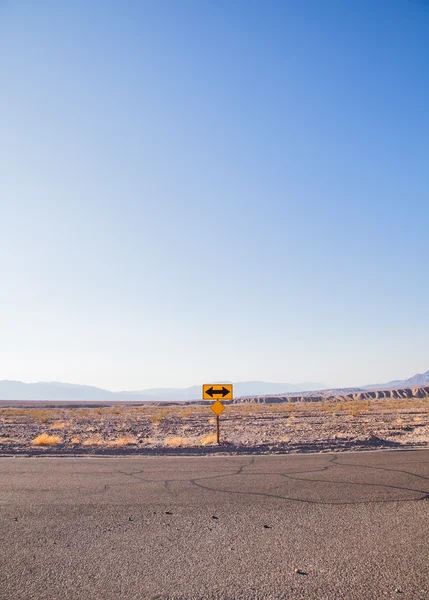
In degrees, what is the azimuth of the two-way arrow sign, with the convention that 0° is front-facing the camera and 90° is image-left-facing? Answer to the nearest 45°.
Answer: approximately 0°

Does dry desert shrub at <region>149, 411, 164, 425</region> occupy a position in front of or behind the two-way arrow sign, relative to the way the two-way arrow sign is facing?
behind
